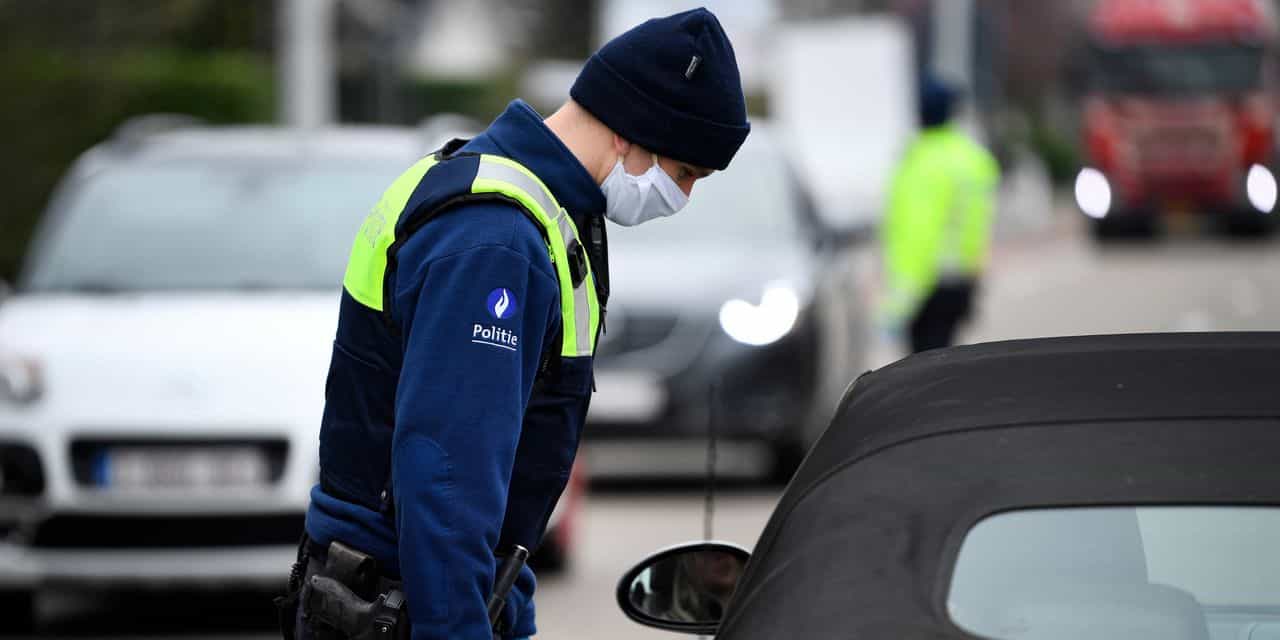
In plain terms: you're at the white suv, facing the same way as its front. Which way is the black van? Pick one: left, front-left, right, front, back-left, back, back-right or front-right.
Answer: back-left

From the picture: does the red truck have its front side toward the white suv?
yes

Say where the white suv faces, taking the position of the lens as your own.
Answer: facing the viewer

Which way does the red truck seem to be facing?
toward the camera

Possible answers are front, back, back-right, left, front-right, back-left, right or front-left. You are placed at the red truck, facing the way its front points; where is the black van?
front

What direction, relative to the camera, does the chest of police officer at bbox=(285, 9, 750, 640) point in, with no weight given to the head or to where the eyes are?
to the viewer's right

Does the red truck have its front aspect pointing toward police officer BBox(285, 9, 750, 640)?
yes

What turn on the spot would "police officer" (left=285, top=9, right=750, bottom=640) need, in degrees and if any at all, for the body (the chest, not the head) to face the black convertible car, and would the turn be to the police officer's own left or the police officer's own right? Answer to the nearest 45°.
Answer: approximately 45° to the police officer's own right

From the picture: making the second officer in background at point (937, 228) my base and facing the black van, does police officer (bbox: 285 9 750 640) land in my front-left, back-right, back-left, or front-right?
front-left

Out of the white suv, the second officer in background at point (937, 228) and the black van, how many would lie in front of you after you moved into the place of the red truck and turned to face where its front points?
3

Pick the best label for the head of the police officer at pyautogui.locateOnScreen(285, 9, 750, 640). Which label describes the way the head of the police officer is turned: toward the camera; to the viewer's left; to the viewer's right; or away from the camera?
to the viewer's right

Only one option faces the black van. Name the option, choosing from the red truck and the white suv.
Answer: the red truck
